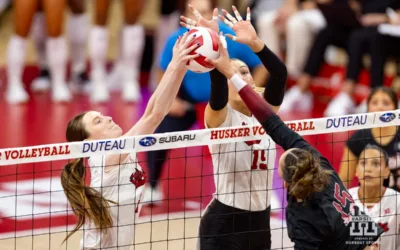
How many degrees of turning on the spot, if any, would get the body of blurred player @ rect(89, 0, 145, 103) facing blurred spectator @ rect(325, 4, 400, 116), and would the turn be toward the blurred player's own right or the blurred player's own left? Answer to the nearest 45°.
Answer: approximately 90° to the blurred player's own left

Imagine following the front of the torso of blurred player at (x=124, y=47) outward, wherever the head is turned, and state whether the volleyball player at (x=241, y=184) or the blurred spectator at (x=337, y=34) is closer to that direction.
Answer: the volleyball player

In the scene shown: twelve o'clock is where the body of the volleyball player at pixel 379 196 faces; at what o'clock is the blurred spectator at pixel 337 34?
The blurred spectator is roughly at 6 o'clock from the volleyball player.

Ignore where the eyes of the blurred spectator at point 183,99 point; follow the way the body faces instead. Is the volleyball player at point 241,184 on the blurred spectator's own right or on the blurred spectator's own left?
on the blurred spectator's own left

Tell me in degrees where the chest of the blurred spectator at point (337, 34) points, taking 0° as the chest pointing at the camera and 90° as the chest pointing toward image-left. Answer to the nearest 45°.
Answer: approximately 45°

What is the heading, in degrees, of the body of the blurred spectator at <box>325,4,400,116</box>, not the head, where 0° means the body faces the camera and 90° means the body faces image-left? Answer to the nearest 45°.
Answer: approximately 45°
